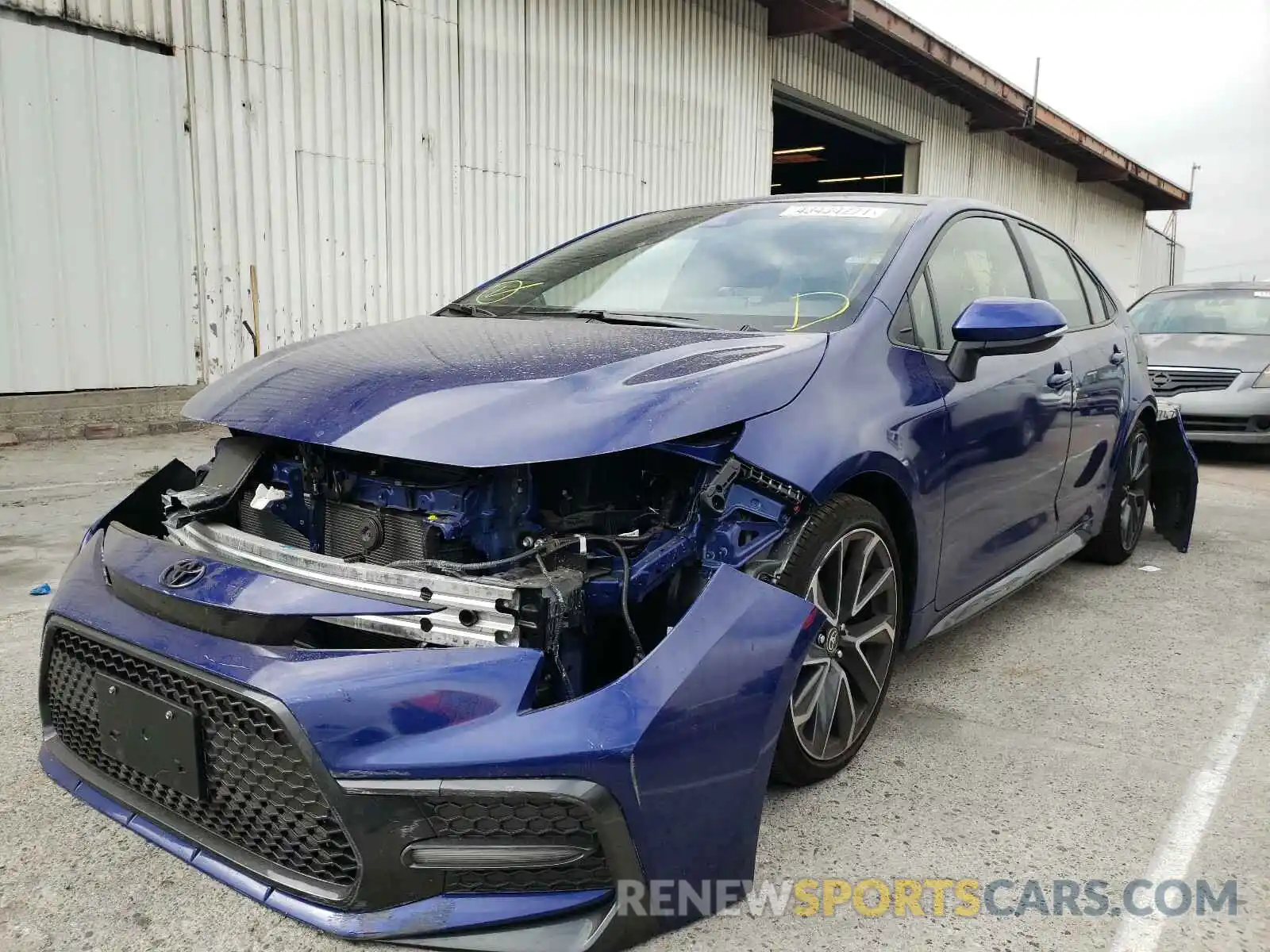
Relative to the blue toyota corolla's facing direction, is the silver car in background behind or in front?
behind

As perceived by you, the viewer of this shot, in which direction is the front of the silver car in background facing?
facing the viewer and to the left of the viewer

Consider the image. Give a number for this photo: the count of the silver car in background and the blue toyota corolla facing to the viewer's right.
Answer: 0

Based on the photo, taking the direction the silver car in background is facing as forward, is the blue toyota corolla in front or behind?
in front
